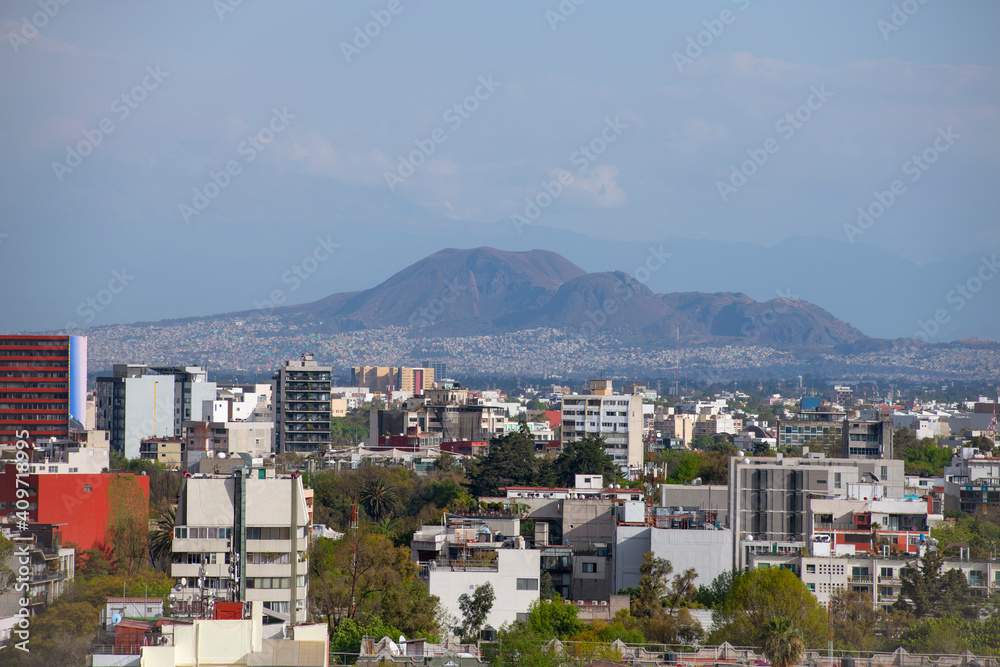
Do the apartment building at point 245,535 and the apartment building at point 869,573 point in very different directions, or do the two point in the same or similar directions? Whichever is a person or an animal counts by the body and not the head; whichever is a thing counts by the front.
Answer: same or similar directions

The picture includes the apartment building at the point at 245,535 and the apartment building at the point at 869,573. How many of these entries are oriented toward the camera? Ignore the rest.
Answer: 2

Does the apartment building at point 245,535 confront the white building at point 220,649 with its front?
yes

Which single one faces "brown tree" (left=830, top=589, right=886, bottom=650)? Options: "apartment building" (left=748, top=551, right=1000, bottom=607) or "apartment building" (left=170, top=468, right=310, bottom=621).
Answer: "apartment building" (left=748, top=551, right=1000, bottom=607)

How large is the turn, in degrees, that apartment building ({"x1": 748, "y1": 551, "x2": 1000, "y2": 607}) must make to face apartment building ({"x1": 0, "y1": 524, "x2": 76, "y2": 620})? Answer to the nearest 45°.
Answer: approximately 90° to its right

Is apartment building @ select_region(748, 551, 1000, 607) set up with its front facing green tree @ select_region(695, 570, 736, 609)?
no

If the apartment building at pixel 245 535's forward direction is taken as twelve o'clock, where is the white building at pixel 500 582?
The white building is roughly at 8 o'clock from the apartment building.

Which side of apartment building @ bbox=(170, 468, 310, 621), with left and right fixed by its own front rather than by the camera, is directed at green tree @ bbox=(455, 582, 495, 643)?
left

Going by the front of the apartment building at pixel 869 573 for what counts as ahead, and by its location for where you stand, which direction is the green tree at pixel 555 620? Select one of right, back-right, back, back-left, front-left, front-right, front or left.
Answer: front-right

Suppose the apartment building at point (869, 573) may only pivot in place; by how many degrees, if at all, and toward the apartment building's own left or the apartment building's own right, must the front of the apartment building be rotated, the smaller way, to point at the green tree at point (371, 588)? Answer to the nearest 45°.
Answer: approximately 45° to the apartment building's own right

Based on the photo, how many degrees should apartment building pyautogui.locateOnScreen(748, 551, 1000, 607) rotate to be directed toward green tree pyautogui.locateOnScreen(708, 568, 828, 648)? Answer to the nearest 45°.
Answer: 0° — it already faces it

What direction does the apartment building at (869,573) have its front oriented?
toward the camera

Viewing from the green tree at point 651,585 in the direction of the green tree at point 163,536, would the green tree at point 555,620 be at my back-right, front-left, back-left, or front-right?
front-left

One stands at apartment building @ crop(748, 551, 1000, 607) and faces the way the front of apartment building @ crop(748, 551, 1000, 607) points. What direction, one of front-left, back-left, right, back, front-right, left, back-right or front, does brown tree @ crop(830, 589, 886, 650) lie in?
front

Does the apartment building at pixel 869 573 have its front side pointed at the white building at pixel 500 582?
no

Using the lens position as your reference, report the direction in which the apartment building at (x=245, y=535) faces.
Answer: facing the viewer

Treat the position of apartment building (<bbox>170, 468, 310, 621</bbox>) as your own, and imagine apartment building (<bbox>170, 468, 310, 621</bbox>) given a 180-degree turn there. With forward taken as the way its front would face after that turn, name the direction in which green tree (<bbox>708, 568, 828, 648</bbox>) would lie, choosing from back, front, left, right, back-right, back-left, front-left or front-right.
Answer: right
